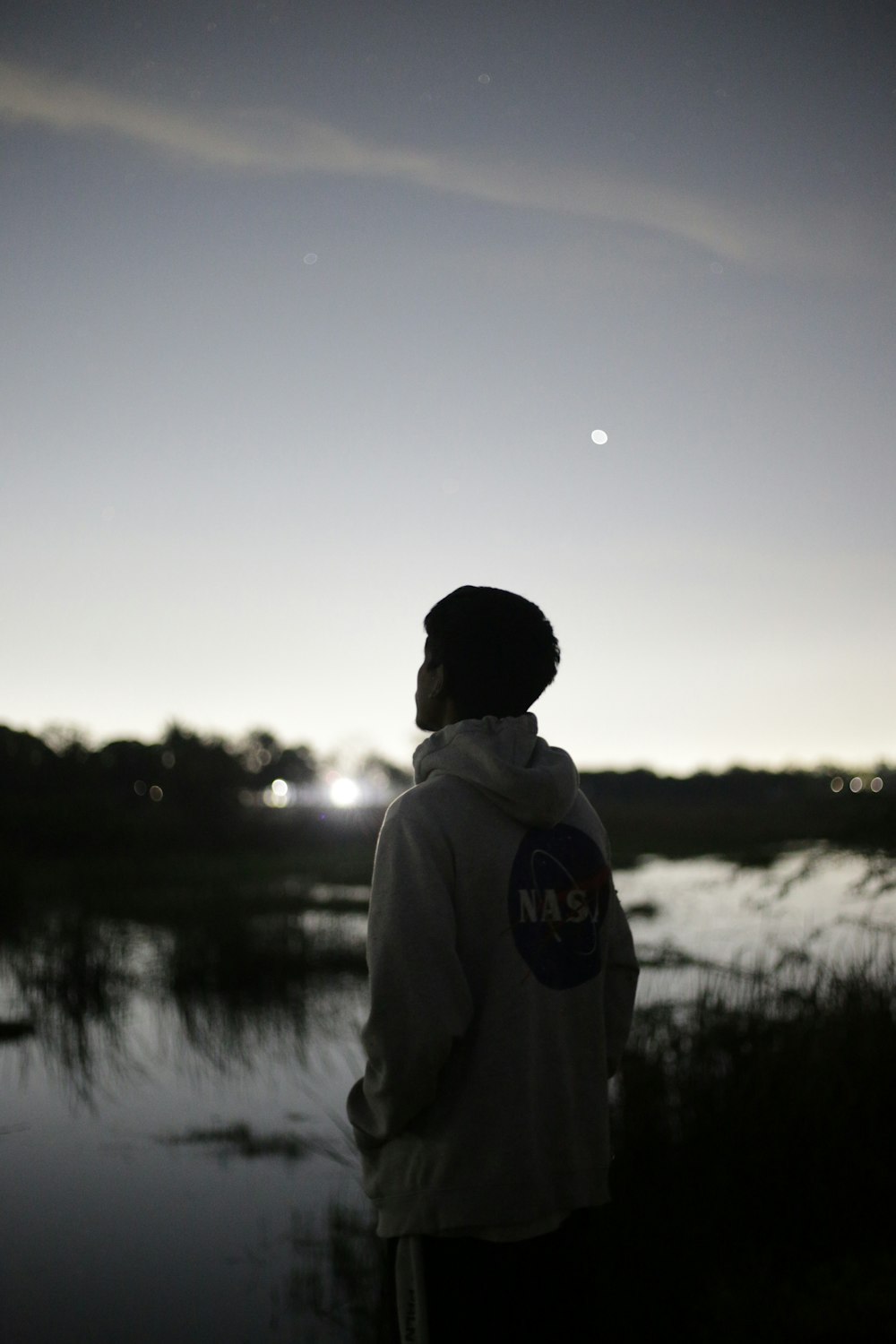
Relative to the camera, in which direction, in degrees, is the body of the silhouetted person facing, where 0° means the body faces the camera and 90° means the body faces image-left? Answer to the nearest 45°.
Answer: approximately 135°

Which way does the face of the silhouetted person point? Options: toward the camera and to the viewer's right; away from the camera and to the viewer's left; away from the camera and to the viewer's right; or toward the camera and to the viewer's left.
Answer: away from the camera and to the viewer's left
